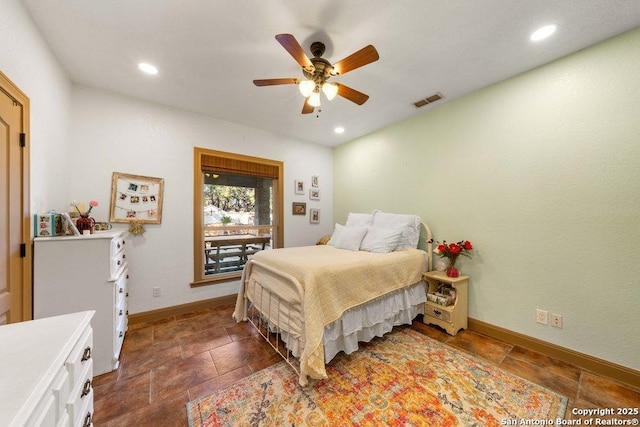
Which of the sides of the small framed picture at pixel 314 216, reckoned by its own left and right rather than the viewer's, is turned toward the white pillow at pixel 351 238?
front

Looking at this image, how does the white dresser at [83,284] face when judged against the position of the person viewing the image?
facing to the right of the viewer

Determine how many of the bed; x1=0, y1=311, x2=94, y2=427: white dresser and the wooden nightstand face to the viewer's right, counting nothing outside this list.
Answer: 1

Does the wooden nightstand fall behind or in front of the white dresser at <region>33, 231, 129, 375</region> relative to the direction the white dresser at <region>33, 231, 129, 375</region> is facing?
in front

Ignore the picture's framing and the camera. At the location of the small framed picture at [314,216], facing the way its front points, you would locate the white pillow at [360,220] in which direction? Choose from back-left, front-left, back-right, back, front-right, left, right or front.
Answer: front

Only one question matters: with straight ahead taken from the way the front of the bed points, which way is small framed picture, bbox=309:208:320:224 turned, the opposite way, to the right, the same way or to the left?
to the left

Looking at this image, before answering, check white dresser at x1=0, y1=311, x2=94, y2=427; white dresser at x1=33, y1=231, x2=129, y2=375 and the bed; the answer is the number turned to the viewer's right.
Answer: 2

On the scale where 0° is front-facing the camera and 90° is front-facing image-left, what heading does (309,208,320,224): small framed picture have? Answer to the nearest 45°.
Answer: approximately 315°

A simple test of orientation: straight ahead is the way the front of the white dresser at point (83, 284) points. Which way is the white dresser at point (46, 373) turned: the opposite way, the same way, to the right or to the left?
the same way

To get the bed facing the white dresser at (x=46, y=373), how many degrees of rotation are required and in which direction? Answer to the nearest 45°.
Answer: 0° — it already faces it

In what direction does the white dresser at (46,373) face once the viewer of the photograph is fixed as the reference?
facing to the right of the viewer

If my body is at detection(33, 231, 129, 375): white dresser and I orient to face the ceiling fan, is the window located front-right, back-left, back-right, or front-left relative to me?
front-left

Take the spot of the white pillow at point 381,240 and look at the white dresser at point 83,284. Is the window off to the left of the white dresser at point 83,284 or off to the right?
right

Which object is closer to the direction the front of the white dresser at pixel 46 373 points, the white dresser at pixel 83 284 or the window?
the window
